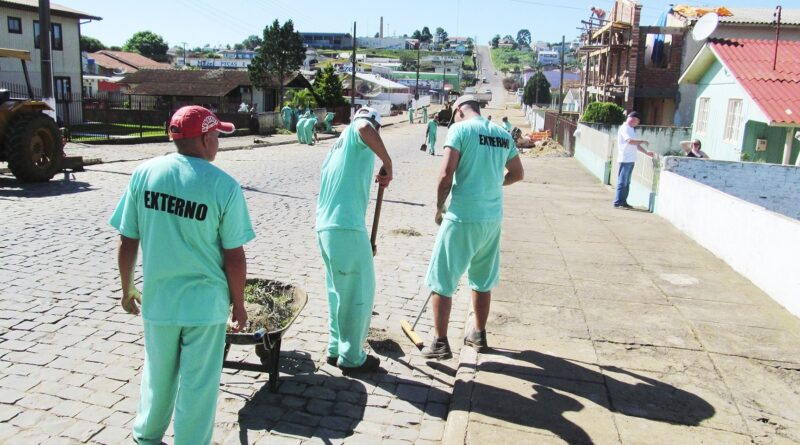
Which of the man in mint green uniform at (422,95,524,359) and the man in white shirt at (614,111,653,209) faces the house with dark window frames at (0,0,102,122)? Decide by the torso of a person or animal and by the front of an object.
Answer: the man in mint green uniform

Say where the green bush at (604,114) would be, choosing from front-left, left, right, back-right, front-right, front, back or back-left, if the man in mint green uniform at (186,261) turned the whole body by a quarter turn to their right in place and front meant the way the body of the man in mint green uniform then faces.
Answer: left

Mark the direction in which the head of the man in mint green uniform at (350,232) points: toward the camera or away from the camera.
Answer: away from the camera

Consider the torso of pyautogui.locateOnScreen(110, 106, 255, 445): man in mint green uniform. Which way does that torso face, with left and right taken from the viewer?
facing away from the viewer and to the right of the viewer

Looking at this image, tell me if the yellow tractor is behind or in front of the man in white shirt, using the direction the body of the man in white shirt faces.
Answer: behind

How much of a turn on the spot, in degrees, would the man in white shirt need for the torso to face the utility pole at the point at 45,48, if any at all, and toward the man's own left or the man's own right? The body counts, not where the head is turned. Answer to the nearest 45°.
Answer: approximately 180°

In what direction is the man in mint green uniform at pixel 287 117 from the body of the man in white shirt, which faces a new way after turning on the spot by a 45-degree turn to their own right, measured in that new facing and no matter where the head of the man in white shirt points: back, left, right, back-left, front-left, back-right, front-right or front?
back

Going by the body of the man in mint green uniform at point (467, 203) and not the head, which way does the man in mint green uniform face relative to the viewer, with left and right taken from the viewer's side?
facing away from the viewer and to the left of the viewer

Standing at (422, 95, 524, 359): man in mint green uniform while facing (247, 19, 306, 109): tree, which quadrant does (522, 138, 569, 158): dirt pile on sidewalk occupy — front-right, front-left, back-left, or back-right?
front-right

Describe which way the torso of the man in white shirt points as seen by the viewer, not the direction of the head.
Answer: to the viewer's right

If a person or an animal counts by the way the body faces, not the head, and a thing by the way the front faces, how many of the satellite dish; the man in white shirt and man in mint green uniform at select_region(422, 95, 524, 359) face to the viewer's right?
1

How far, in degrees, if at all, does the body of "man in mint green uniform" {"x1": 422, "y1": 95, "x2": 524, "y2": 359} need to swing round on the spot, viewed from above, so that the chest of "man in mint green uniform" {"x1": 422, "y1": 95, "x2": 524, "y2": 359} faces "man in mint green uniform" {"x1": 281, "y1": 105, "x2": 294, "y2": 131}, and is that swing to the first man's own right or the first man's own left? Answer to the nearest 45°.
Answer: approximately 45° to the first man's own right

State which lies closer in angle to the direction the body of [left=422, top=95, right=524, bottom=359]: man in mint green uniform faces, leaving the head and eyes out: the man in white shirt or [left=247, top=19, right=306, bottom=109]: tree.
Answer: the tree

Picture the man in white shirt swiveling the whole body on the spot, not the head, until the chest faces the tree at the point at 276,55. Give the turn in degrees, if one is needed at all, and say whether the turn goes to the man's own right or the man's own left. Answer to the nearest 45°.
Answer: approximately 135° to the man's own left

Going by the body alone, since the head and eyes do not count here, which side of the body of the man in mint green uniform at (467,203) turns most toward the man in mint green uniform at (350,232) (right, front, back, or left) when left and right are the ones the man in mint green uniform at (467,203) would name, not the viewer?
left

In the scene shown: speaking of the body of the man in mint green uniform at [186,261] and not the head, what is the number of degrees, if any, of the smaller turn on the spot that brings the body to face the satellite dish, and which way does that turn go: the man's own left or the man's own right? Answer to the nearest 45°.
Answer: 0° — they already face it

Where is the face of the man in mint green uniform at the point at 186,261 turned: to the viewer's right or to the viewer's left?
to the viewer's right

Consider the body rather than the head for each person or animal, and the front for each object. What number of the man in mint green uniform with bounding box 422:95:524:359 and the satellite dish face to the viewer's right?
0

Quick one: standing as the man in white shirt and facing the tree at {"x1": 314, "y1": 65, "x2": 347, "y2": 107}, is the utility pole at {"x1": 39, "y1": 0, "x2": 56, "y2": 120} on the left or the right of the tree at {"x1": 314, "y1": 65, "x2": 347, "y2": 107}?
left
